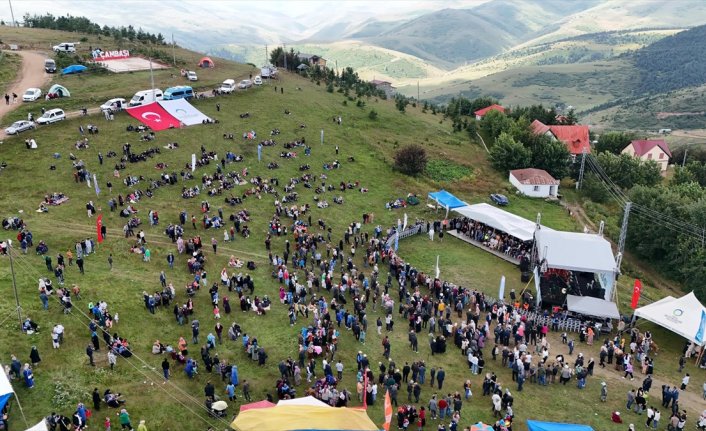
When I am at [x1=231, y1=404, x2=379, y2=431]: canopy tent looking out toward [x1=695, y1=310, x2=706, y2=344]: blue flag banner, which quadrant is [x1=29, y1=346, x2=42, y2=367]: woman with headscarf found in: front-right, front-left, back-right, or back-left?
back-left

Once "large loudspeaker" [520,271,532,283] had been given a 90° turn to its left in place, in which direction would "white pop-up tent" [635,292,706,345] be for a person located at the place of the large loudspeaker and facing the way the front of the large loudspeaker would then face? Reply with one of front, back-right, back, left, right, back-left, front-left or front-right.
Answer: front

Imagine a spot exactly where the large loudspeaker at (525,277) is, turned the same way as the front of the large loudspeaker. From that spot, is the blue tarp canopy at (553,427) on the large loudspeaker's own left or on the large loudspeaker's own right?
on the large loudspeaker's own left

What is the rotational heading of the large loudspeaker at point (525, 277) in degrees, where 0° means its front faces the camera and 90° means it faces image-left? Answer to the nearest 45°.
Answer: approximately 45°
